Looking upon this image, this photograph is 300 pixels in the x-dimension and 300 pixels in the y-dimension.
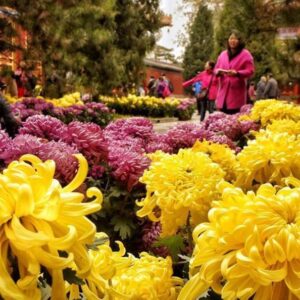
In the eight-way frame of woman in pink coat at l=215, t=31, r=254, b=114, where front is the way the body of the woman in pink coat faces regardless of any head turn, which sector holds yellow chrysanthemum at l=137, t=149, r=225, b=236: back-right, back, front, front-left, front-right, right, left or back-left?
front-left

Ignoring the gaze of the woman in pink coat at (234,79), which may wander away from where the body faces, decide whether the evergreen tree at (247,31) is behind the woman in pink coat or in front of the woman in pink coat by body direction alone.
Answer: behind

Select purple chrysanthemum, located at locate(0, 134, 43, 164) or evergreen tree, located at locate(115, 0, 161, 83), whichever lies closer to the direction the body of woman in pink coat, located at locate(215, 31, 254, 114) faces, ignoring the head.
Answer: the purple chrysanthemum

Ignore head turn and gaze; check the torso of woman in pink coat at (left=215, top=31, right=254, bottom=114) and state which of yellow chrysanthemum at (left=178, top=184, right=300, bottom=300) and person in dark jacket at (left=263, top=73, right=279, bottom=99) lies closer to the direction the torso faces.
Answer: the yellow chrysanthemum

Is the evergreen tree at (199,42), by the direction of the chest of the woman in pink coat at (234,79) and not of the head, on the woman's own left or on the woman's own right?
on the woman's own right

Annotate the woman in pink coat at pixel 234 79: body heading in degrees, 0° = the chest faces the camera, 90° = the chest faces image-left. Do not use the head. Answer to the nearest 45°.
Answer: approximately 45°

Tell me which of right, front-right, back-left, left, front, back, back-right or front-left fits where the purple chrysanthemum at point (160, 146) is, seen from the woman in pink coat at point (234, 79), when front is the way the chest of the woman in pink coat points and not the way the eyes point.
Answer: front-left

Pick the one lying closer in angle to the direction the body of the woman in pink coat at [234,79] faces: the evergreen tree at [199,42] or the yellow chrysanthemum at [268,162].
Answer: the yellow chrysanthemum

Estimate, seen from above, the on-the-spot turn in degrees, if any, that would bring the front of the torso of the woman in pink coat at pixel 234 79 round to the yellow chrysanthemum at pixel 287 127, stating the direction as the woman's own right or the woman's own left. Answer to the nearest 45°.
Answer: approximately 45° to the woman's own left

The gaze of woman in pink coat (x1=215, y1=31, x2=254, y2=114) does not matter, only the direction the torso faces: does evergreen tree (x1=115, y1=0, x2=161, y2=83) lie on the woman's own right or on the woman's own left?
on the woman's own right
